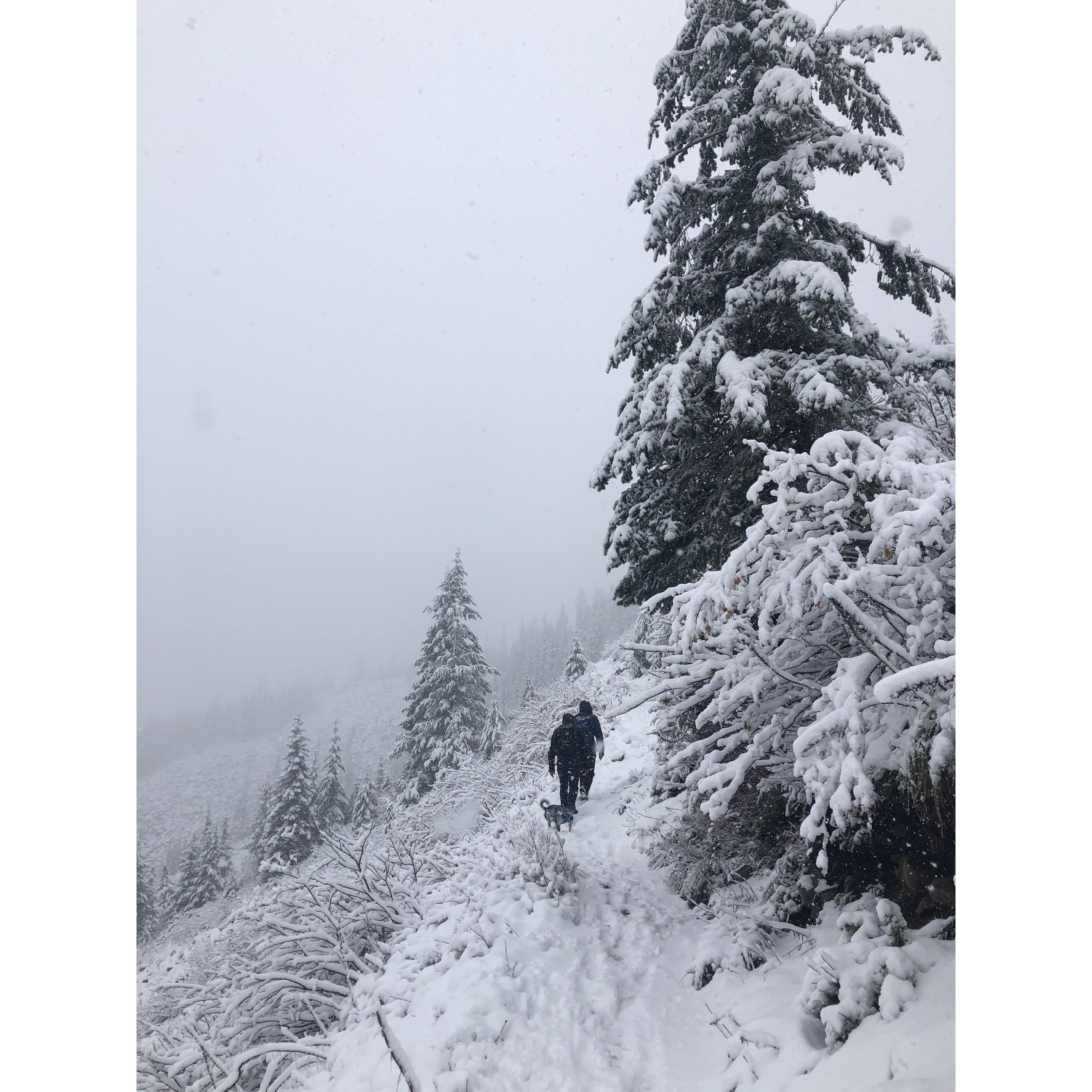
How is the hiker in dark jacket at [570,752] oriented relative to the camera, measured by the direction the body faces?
away from the camera

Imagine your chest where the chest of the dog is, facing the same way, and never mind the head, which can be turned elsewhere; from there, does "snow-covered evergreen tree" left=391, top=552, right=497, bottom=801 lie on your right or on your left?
on your left

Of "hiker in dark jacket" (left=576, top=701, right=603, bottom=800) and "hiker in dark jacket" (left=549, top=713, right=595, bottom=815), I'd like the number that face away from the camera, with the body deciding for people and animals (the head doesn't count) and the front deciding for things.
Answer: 2

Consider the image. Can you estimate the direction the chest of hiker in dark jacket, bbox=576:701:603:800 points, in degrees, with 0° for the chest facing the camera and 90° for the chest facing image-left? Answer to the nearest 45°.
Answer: approximately 180°

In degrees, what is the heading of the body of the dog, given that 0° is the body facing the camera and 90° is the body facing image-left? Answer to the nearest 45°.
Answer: approximately 225°

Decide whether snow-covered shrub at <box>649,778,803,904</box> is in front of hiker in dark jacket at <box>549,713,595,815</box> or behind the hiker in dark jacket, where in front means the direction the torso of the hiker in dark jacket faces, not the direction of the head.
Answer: behind

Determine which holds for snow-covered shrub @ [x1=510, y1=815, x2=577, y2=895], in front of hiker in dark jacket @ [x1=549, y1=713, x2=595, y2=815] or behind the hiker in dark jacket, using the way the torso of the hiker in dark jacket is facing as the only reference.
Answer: behind

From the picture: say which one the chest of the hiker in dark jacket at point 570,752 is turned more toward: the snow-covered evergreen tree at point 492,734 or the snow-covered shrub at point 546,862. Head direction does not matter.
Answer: the snow-covered evergreen tree
